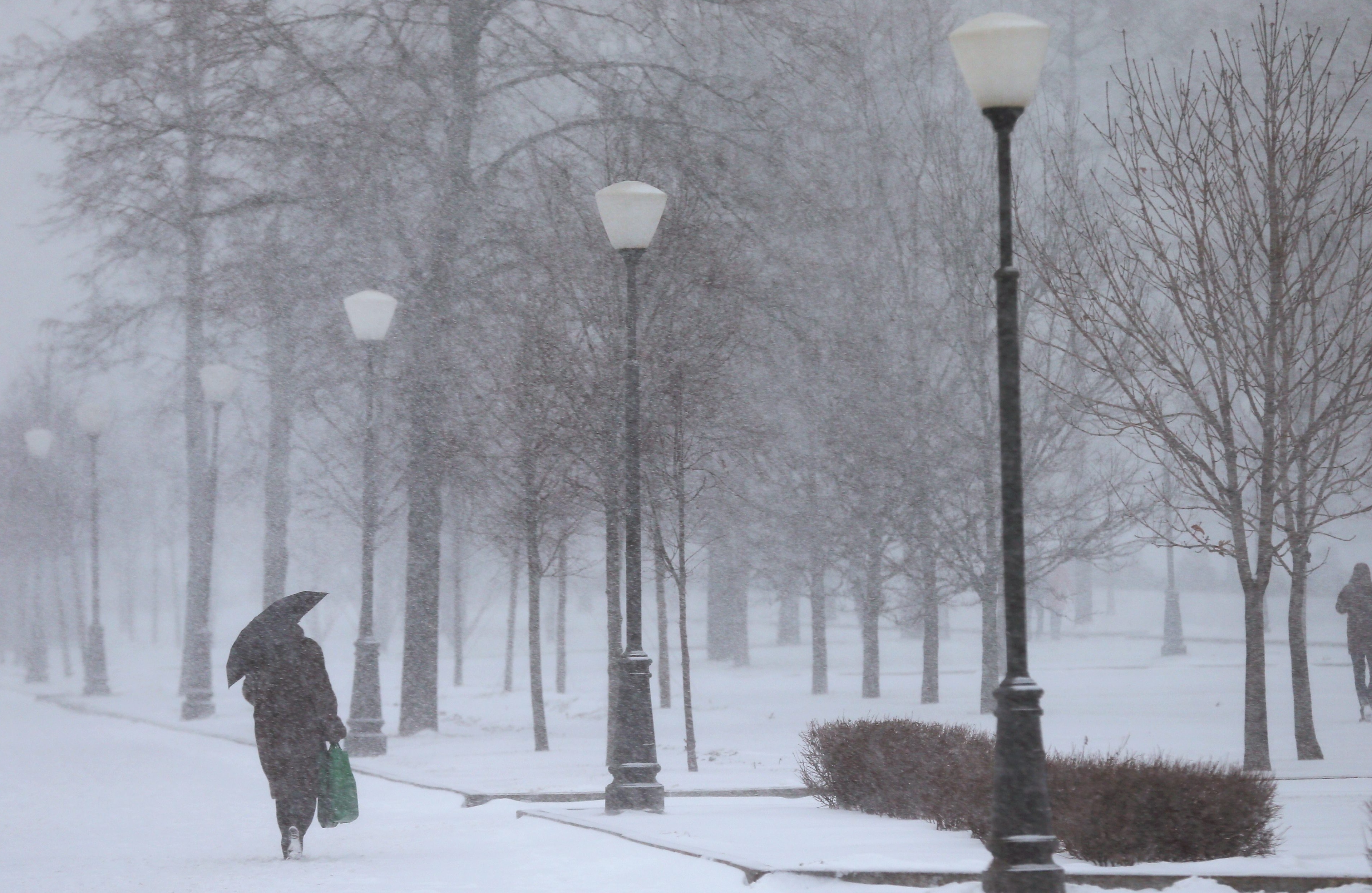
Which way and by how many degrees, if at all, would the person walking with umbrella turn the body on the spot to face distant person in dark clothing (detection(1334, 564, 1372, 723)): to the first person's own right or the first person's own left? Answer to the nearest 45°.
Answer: approximately 45° to the first person's own right

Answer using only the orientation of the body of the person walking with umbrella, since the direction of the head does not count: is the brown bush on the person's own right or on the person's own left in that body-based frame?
on the person's own right

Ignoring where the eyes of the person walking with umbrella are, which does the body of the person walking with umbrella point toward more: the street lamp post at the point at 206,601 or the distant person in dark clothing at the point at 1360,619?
the street lamp post

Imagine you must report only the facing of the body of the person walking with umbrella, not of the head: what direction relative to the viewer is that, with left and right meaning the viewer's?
facing away from the viewer

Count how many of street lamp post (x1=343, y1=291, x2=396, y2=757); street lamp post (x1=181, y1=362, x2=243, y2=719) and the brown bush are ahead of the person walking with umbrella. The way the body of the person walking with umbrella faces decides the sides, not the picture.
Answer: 2

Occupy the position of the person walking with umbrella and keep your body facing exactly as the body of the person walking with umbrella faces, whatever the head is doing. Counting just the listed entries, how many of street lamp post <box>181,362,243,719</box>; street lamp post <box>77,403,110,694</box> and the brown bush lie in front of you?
2

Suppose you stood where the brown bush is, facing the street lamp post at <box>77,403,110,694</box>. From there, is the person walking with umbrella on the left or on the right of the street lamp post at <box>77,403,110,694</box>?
left

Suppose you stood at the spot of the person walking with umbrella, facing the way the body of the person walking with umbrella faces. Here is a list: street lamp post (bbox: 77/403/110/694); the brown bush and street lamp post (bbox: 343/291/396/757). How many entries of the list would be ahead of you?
2

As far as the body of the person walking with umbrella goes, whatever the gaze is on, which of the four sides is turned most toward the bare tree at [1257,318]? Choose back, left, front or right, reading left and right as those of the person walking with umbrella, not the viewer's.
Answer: right

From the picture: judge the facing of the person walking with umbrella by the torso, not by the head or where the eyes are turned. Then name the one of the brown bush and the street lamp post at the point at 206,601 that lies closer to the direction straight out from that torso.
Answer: the street lamp post

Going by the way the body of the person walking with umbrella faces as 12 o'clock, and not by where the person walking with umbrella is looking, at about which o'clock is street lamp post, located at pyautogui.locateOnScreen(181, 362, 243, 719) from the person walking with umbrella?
The street lamp post is roughly at 12 o'clock from the person walking with umbrella.
